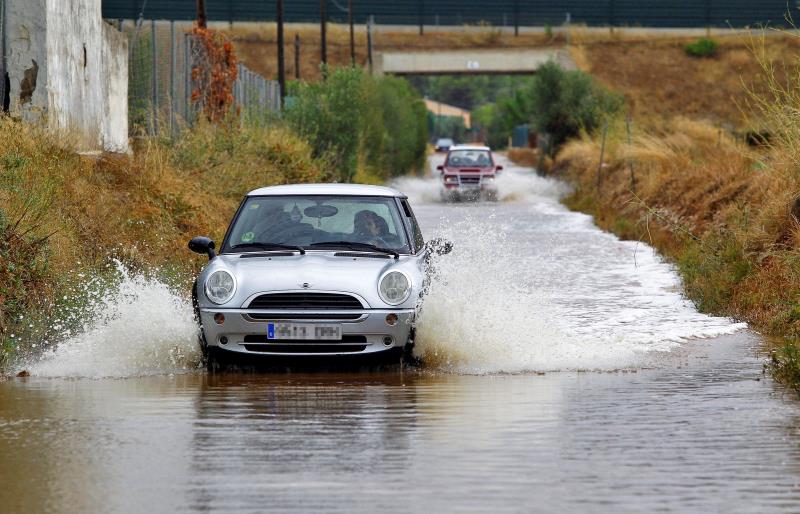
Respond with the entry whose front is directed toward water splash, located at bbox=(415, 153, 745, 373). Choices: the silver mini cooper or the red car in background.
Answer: the red car in background

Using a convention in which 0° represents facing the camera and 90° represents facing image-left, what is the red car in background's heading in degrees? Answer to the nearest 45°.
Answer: approximately 0°

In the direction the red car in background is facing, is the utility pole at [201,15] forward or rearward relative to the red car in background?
forward

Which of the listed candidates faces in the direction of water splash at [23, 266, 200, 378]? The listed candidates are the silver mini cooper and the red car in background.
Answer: the red car in background

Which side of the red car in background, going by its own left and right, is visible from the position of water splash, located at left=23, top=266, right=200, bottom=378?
front

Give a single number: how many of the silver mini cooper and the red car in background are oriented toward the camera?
2

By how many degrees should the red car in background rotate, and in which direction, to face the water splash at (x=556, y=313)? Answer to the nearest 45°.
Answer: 0° — it already faces it

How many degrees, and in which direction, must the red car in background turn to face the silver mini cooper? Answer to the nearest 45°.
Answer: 0° — it already faces it

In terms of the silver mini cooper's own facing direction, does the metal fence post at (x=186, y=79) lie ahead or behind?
behind
